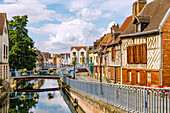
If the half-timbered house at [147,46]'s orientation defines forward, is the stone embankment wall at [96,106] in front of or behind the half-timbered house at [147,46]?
in front

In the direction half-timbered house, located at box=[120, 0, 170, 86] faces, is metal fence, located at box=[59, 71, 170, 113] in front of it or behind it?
in front

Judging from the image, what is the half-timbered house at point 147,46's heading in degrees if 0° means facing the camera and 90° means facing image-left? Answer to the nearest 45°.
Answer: approximately 45°

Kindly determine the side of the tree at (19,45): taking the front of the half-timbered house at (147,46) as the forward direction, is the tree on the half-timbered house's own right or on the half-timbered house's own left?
on the half-timbered house's own right
